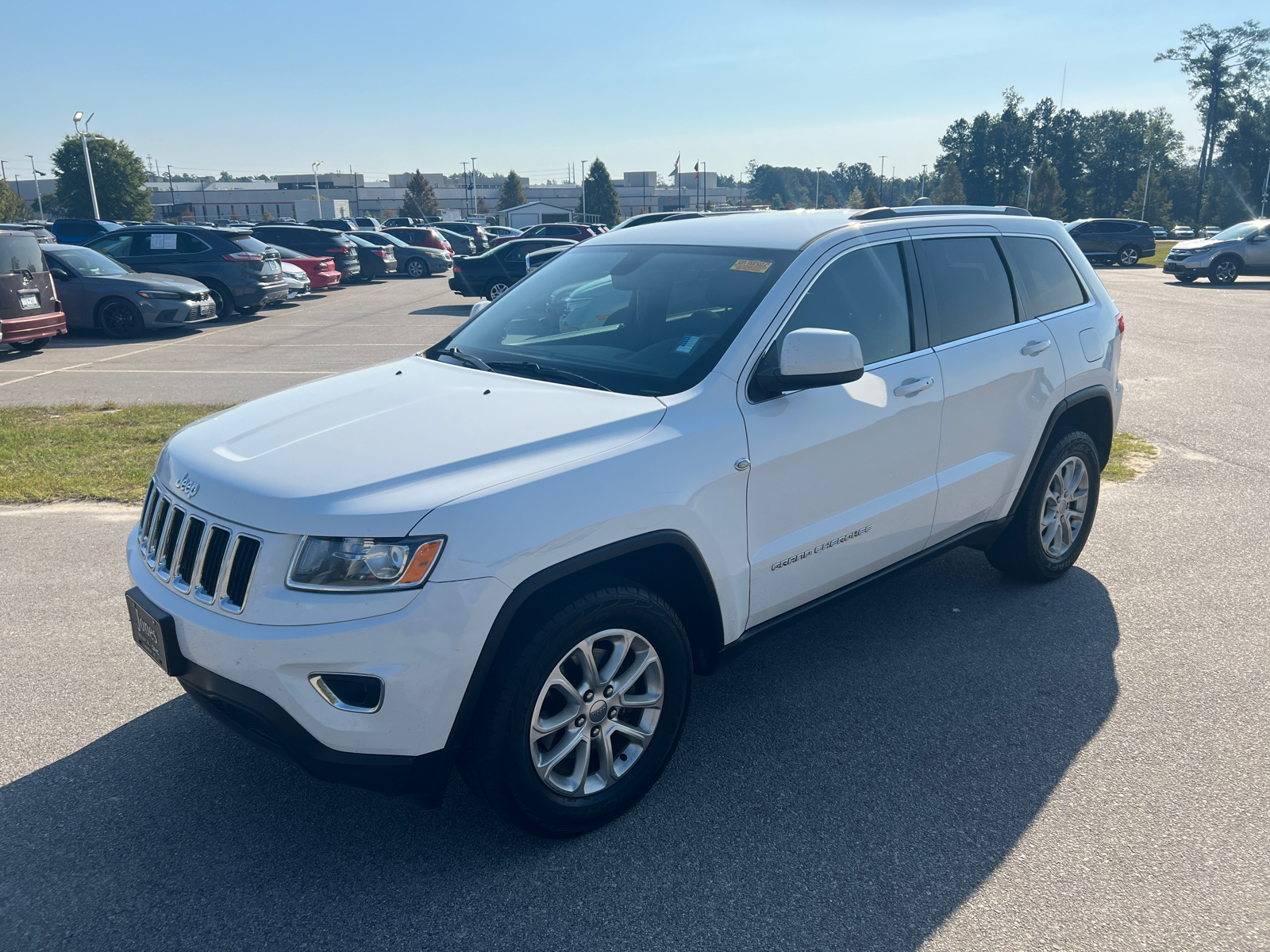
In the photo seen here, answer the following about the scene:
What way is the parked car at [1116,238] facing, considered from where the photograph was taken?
facing to the left of the viewer

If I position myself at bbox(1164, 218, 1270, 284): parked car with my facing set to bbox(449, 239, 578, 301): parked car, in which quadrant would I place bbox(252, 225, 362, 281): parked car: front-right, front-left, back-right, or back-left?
front-right

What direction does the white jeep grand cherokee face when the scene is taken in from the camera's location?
facing the viewer and to the left of the viewer

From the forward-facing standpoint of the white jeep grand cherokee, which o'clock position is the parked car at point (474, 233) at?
The parked car is roughly at 4 o'clock from the white jeep grand cherokee.

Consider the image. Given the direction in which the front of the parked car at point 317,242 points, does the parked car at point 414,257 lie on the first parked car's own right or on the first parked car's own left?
on the first parked car's own right

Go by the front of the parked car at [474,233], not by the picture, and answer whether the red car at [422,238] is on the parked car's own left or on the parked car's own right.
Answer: on the parked car's own left

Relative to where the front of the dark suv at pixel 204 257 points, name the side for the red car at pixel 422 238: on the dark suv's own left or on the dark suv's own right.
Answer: on the dark suv's own right

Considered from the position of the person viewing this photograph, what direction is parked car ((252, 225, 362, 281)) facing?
facing away from the viewer and to the left of the viewer

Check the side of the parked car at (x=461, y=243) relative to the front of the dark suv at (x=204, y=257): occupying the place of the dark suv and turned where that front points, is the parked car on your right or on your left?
on your right

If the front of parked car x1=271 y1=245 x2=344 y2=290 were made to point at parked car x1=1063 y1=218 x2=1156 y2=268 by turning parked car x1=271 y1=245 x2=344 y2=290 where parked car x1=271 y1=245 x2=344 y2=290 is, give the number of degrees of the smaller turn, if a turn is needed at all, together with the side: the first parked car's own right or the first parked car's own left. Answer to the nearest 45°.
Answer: approximately 135° to the first parked car's own right

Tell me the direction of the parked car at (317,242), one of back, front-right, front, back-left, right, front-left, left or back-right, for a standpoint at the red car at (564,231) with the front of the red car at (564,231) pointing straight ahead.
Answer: front-left

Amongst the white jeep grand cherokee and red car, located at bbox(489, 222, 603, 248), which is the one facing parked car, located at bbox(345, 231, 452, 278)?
the red car

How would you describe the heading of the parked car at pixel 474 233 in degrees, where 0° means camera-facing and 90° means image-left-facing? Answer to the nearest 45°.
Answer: approximately 135°

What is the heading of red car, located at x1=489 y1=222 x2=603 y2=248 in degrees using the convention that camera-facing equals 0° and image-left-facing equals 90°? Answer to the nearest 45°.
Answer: approximately 90°
